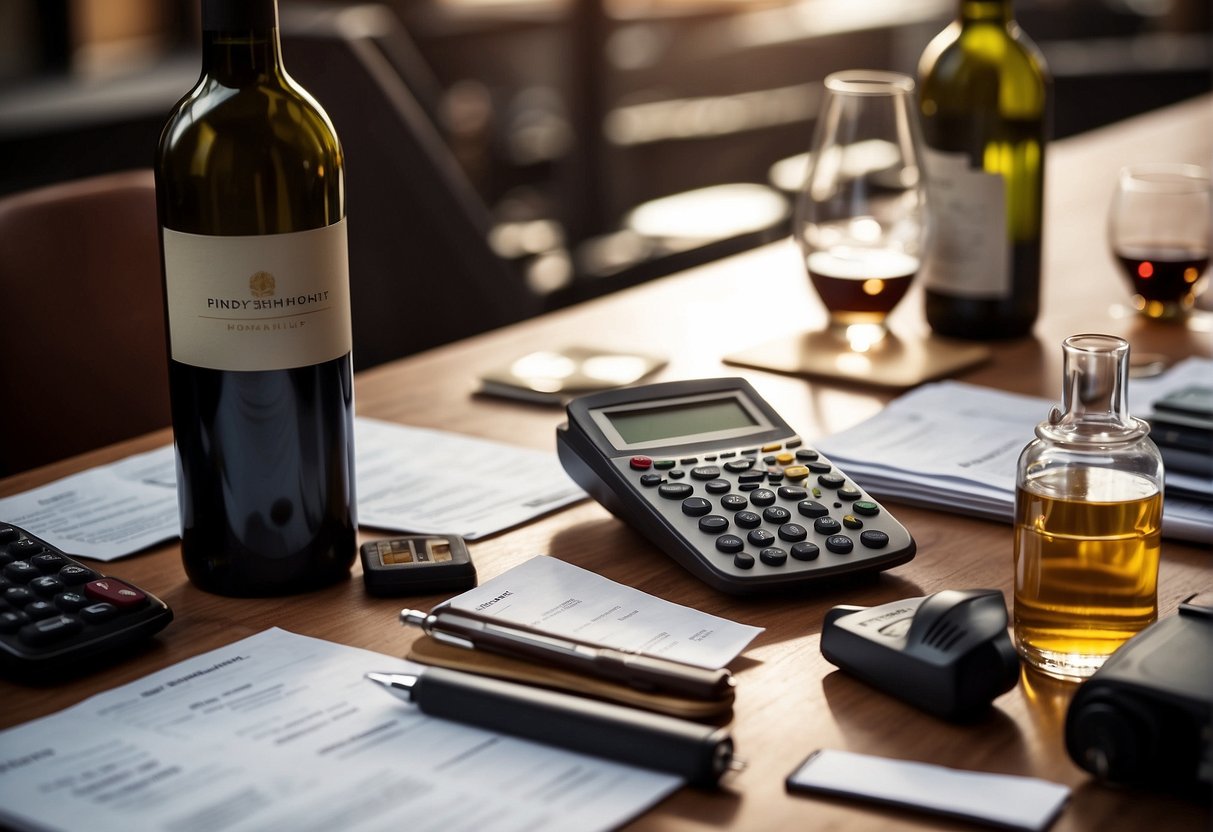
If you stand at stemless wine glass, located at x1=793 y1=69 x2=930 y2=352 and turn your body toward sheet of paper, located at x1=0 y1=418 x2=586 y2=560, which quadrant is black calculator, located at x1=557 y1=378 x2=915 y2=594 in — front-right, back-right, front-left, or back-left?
front-left

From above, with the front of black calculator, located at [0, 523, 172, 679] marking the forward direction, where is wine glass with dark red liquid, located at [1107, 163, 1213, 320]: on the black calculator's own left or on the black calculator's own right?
on the black calculator's own left

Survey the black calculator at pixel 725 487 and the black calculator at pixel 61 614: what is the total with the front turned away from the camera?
0

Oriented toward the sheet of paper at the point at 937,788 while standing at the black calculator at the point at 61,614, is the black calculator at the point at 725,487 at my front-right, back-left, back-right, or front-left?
front-left

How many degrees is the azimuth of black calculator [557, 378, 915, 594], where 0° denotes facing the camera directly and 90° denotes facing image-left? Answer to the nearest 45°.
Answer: approximately 315°
